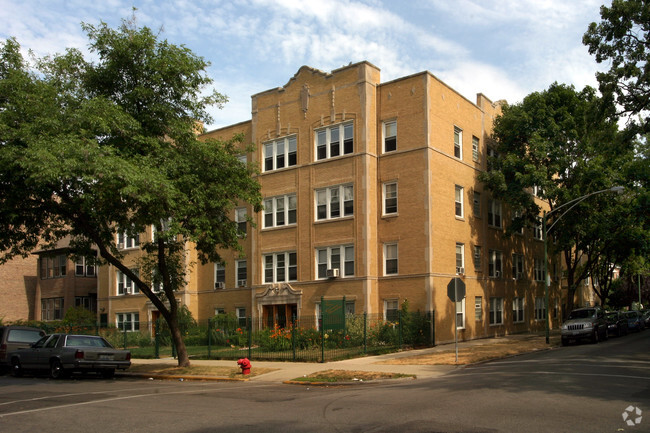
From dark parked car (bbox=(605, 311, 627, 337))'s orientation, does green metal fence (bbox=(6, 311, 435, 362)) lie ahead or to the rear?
ahead

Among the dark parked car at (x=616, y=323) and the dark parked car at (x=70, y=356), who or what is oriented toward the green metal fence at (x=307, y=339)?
the dark parked car at (x=616, y=323)

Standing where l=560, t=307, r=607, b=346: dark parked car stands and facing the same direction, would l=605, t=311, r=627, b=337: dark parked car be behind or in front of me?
behind

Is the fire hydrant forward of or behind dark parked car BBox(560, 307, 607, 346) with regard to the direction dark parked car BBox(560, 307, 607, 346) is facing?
forward

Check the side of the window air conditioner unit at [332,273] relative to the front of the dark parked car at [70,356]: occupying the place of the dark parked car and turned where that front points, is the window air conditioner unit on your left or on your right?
on your right

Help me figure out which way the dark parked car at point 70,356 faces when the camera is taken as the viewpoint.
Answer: facing away from the viewer and to the left of the viewer

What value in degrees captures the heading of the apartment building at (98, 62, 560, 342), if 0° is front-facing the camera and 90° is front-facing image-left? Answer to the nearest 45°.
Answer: approximately 45°

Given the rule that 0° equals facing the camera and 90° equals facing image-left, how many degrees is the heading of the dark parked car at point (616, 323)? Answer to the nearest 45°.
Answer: approximately 45°

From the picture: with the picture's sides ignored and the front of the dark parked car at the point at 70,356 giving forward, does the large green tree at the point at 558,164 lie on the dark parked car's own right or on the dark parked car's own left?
on the dark parked car's own right

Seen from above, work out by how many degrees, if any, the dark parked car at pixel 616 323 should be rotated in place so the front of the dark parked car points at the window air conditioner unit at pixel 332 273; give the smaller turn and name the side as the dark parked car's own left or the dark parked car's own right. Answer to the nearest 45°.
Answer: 0° — it already faces it
